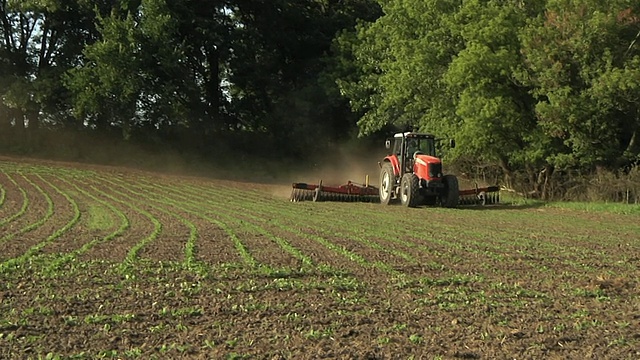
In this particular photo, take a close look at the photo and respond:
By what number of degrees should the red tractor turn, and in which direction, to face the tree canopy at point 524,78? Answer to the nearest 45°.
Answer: approximately 90° to its left

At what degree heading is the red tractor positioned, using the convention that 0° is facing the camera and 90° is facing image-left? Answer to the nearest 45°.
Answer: approximately 315°

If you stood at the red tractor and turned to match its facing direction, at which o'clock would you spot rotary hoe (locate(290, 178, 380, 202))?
The rotary hoe is roughly at 5 o'clock from the red tractor.
